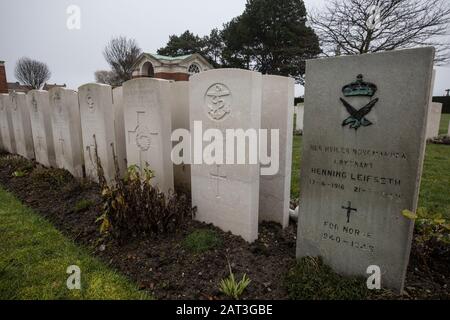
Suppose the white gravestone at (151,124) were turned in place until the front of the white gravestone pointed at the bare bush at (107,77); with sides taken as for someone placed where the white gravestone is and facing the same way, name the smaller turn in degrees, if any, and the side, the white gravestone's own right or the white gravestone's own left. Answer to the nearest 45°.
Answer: approximately 135° to the white gravestone's own right

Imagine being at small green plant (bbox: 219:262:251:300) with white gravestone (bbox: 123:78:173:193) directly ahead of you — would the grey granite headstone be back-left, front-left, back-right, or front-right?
back-right

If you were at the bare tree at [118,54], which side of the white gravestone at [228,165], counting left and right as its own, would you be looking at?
right

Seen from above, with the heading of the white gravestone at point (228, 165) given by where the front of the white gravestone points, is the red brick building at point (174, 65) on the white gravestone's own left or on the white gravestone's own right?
on the white gravestone's own right

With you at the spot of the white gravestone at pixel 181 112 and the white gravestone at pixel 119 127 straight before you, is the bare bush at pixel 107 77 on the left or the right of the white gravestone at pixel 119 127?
right

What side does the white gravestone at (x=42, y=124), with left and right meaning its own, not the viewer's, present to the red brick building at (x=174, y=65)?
back

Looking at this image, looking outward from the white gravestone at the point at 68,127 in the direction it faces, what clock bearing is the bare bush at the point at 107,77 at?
The bare bush is roughly at 5 o'clock from the white gravestone.

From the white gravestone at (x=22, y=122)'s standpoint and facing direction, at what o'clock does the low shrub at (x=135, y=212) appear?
The low shrub is roughly at 10 o'clock from the white gravestone.

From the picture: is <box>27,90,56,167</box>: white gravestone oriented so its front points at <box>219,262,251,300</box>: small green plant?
no

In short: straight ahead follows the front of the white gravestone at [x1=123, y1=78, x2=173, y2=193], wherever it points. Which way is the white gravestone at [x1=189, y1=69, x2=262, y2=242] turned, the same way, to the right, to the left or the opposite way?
the same way

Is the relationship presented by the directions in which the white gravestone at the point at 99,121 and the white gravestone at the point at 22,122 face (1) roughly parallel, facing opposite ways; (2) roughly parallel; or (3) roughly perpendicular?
roughly parallel

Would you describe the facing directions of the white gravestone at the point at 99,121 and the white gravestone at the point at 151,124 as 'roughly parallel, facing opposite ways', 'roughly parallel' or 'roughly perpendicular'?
roughly parallel

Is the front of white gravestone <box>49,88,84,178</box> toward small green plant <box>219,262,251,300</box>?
no

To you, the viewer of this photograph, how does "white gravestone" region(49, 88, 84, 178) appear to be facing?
facing the viewer and to the left of the viewer

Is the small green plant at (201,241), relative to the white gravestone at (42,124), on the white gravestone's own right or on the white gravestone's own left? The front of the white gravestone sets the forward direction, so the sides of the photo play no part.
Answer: on the white gravestone's own left

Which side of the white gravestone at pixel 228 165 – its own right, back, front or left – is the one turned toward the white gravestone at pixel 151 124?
right

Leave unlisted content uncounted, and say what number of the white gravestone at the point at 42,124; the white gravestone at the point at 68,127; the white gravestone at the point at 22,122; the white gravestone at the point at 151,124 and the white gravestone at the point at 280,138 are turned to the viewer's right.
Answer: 0
